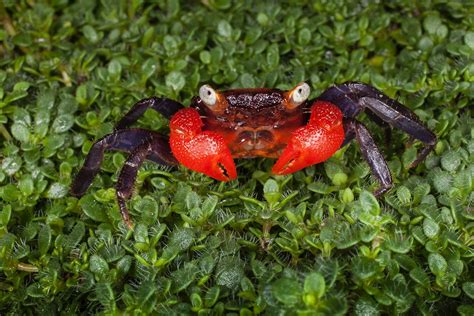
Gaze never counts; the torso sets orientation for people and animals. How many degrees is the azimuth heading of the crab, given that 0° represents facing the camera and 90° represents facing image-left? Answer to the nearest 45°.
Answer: approximately 0°
